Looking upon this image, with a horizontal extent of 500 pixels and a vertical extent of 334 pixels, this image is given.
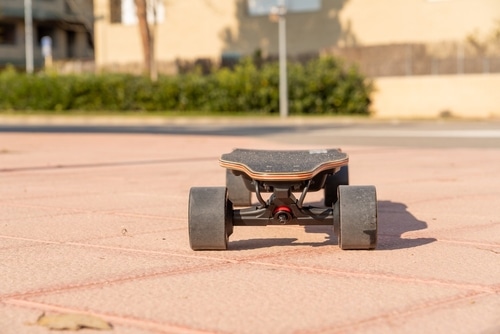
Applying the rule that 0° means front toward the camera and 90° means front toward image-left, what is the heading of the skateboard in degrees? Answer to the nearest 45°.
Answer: approximately 180°
